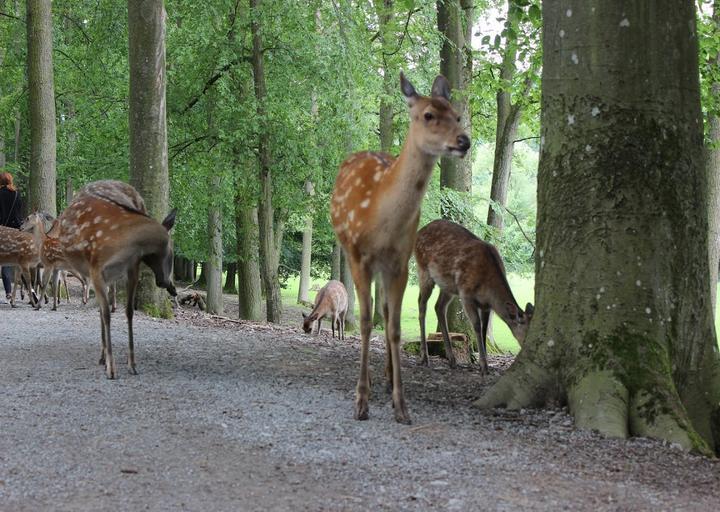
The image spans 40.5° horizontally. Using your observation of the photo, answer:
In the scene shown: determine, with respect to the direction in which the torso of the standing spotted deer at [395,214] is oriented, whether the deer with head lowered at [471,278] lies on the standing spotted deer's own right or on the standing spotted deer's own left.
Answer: on the standing spotted deer's own left

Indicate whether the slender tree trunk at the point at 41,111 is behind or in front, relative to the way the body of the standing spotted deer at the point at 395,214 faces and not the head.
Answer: behind

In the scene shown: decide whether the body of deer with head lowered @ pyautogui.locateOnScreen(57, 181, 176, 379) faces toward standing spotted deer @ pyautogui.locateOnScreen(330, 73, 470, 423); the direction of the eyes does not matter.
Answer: yes

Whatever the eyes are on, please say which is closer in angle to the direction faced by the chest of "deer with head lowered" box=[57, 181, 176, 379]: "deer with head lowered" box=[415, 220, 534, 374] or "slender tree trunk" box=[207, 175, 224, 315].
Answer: the deer with head lowered

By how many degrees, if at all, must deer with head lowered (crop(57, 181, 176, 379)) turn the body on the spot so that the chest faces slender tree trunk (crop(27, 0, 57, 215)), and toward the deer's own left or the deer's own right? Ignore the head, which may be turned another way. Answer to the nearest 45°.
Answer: approximately 135° to the deer's own left

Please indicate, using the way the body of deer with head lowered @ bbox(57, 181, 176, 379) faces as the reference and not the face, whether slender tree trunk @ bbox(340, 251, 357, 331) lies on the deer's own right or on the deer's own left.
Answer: on the deer's own left

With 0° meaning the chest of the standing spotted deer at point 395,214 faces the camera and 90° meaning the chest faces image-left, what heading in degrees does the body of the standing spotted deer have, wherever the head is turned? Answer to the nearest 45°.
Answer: approximately 315°

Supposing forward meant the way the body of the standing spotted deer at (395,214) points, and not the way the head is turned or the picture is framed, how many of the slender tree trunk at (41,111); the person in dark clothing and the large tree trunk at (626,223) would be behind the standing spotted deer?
2

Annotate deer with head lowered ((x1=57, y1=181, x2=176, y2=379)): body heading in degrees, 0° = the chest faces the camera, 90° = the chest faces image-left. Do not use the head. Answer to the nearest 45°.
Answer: approximately 315°

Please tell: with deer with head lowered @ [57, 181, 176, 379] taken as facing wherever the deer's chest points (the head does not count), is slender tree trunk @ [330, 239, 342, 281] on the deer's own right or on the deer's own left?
on the deer's own left
